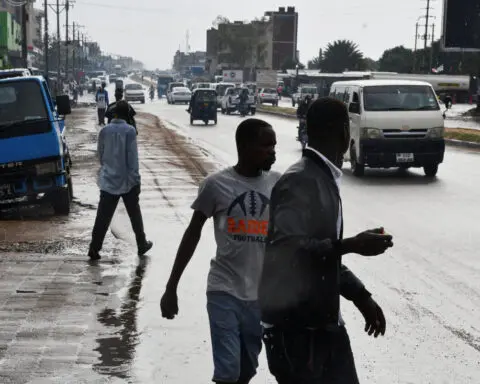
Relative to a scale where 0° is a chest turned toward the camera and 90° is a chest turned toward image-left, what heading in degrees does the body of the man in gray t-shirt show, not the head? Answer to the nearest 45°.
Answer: approximately 315°

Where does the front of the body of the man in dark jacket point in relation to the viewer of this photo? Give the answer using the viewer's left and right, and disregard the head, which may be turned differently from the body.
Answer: facing to the right of the viewer

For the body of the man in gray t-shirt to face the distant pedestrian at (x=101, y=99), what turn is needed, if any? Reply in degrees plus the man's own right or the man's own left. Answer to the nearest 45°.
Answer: approximately 135° to the man's own left

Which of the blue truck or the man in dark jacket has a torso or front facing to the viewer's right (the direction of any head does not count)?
the man in dark jacket

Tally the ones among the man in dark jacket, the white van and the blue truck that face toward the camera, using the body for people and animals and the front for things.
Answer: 2

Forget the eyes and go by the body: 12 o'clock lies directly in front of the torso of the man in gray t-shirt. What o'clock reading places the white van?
The white van is roughly at 8 o'clock from the man in gray t-shirt.

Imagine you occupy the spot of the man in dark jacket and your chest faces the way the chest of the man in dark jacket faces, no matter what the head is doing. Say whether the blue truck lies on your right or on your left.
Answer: on your left

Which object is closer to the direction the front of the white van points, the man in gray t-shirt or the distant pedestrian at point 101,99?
the man in gray t-shirt

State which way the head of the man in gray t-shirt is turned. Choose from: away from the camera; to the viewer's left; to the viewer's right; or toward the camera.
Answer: to the viewer's right
